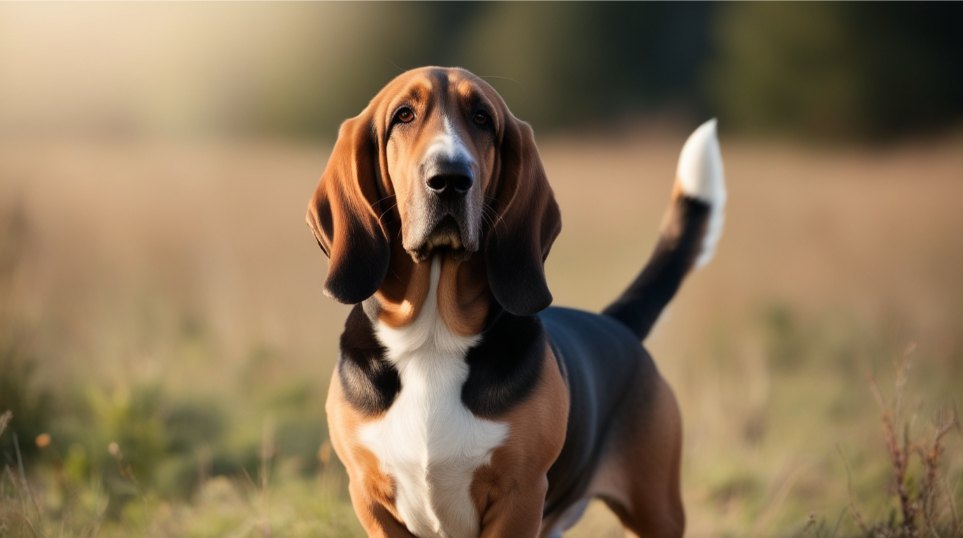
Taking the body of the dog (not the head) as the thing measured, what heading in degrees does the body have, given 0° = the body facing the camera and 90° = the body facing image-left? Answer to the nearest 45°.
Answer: approximately 45°

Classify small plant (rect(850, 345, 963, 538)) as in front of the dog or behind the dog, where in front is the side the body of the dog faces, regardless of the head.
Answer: behind
